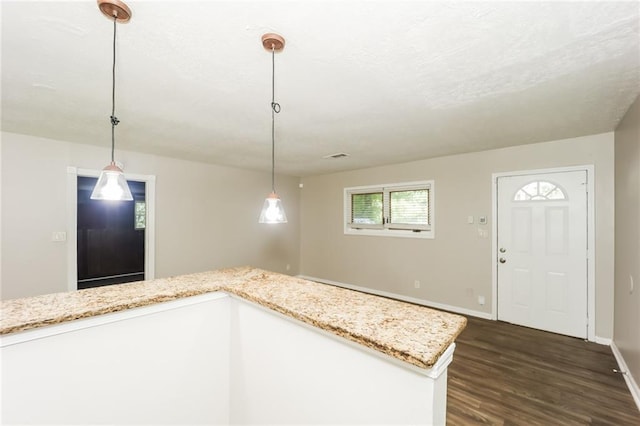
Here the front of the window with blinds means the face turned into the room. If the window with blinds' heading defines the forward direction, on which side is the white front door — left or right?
on its left

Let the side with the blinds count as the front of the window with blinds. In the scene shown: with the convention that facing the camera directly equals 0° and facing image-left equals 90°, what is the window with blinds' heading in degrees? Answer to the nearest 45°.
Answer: approximately 45°

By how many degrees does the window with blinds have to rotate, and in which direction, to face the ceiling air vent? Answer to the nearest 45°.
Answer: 0° — it already faces it

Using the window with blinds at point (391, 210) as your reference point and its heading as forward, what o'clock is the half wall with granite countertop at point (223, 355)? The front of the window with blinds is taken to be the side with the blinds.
The half wall with granite countertop is roughly at 11 o'clock from the window with blinds.

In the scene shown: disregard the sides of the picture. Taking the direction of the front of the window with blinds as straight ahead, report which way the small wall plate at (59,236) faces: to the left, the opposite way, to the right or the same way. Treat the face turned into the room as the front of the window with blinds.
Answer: to the left

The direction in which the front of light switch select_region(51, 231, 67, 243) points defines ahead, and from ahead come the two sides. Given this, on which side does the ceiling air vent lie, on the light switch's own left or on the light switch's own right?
on the light switch's own left

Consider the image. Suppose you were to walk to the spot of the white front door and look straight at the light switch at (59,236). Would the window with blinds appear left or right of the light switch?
right

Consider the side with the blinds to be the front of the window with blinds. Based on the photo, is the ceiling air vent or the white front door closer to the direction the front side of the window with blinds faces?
the ceiling air vent

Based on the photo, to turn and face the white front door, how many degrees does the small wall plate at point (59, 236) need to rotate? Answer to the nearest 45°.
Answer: approximately 45° to its left
